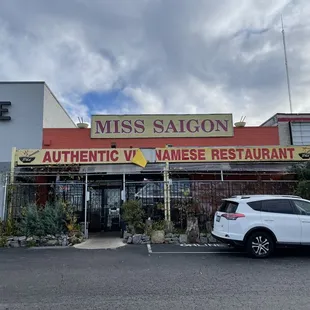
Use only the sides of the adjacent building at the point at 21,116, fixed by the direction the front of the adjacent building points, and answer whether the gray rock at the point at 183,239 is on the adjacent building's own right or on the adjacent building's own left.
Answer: on the adjacent building's own left

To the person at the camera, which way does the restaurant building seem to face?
facing the viewer

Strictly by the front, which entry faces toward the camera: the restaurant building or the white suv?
the restaurant building

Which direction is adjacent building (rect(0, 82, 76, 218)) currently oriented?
toward the camera

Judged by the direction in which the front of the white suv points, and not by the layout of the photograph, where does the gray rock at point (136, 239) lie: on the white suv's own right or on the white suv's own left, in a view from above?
on the white suv's own left

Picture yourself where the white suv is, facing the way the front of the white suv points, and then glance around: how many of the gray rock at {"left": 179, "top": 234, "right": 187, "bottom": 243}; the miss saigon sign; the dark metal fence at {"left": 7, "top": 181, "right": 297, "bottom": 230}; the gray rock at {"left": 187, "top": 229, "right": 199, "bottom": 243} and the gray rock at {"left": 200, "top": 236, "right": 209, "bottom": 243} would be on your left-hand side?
5

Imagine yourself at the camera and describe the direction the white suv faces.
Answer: facing away from the viewer and to the right of the viewer

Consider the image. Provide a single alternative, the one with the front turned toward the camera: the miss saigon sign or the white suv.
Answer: the miss saigon sign

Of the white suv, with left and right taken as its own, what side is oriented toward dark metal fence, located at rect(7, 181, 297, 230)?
left

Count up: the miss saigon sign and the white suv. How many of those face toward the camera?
1

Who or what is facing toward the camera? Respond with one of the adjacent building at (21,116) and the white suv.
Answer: the adjacent building

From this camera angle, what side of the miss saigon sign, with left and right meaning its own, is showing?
front

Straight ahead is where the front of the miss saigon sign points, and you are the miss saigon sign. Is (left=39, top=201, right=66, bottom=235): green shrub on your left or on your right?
on your right

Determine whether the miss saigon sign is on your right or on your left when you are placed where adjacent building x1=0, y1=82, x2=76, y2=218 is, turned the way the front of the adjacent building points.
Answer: on your left

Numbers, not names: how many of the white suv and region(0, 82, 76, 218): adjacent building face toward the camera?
1
